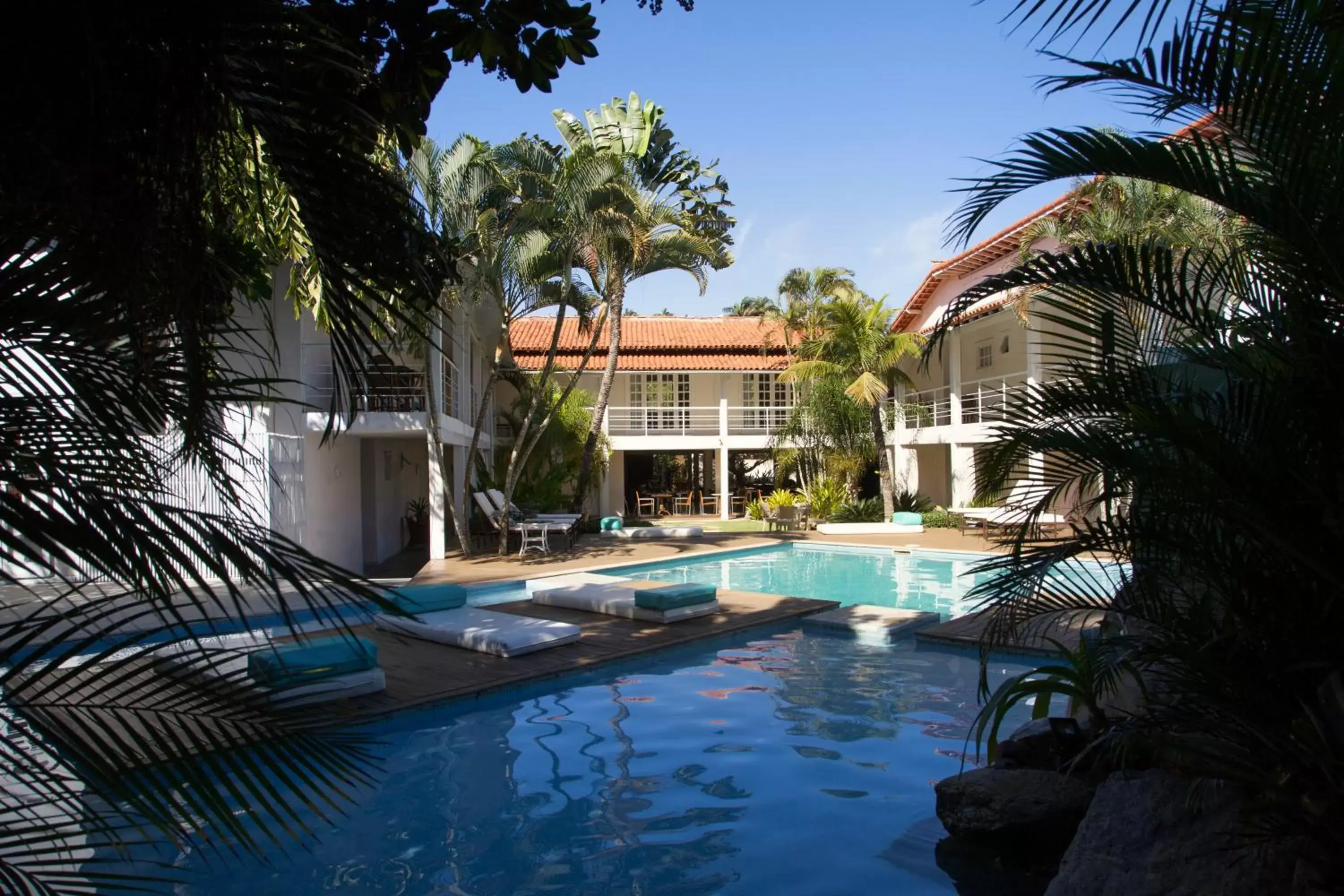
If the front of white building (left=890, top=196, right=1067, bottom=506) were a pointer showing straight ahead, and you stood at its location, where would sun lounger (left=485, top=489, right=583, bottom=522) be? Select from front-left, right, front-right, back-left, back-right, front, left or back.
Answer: front

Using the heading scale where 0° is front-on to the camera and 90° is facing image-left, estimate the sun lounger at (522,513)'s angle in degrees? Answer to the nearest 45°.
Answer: approximately 270°

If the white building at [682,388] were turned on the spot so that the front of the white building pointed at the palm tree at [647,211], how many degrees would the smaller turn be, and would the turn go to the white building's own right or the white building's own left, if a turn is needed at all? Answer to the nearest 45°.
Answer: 0° — it already faces it

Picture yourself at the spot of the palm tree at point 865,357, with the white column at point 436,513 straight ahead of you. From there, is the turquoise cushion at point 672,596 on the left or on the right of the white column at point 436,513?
left

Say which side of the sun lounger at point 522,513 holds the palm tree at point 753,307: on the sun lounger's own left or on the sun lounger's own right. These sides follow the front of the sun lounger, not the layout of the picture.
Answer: on the sun lounger's own left

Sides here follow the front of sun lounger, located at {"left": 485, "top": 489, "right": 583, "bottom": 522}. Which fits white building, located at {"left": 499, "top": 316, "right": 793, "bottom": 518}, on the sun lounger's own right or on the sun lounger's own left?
on the sun lounger's own left

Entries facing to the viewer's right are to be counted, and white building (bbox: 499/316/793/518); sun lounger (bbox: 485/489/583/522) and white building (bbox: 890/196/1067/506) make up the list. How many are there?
1

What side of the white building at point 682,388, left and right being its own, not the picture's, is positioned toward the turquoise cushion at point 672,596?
front

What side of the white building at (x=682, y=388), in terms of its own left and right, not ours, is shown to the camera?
front

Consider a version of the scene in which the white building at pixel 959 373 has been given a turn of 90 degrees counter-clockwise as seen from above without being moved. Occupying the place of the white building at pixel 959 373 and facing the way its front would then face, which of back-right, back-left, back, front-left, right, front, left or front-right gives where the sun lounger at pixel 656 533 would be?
right

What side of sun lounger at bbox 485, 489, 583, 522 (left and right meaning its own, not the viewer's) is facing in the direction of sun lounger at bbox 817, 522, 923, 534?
front

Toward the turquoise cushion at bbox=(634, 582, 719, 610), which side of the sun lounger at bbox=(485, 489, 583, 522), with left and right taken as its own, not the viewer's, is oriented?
right

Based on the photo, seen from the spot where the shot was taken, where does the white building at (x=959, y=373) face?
facing the viewer and to the left of the viewer

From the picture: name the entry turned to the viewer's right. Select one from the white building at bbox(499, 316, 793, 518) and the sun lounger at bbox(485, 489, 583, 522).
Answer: the sun lounger
